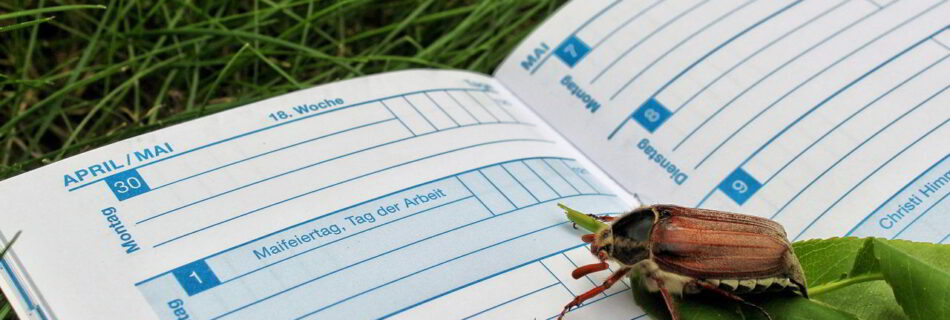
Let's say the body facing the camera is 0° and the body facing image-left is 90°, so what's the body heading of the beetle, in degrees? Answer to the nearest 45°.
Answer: approximately 90°
